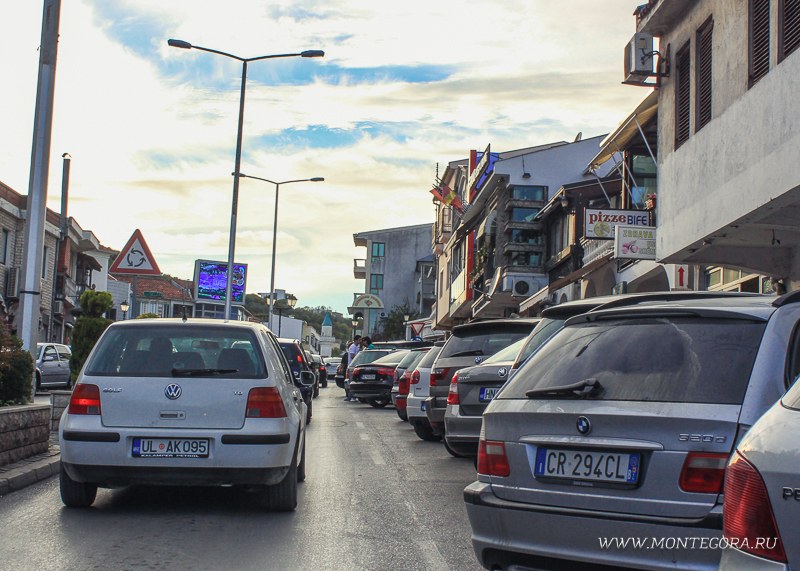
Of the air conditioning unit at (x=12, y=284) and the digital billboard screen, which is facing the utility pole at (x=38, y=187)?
the digital billboard screen

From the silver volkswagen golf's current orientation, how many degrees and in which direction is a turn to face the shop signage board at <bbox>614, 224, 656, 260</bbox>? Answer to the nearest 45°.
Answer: approximately 45° to its right

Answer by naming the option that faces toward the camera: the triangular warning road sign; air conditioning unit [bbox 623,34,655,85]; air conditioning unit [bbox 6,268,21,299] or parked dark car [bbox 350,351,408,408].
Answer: the triangular warning road sign

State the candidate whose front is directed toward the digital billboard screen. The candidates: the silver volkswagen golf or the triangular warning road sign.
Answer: the silver volkswagen golf

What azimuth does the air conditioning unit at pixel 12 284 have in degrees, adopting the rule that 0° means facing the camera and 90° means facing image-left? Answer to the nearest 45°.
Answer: approximately 270°

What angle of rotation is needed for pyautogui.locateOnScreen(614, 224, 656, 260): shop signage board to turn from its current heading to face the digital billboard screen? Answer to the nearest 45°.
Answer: approximately 135° to its right

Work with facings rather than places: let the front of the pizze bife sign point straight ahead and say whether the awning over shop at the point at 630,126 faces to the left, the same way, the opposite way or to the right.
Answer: to the right

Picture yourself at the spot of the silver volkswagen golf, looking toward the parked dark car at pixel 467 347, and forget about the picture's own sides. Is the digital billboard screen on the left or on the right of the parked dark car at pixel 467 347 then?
left

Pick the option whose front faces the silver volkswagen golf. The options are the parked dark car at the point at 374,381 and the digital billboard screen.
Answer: the digital billboard screen

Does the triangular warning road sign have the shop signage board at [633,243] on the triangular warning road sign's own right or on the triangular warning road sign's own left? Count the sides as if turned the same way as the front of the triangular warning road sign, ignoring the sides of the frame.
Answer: on the triangular warning road sign's own left
